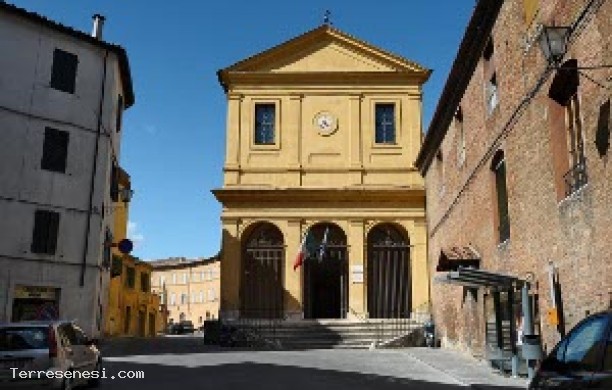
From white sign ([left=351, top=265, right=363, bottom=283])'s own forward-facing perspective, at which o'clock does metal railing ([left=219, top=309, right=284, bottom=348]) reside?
The metal railing is roughly at 2 o'clock from the white sign.

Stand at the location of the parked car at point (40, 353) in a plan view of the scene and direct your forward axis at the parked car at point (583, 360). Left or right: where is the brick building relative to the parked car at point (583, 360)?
left

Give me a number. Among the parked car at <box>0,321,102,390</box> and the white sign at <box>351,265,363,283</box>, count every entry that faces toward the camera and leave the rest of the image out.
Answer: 1

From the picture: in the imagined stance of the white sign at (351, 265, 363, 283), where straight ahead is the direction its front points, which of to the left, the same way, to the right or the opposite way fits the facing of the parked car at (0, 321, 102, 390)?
the opposite way

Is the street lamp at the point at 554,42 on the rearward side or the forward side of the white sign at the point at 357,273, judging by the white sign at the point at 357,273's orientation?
on the forward side

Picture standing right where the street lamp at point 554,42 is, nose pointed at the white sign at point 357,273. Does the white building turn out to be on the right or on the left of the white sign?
left

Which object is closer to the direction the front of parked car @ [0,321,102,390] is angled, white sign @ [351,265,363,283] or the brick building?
the white sign

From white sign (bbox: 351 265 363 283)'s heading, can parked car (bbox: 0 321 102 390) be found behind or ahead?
ahead

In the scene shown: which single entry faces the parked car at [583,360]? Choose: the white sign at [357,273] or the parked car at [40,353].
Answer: the white sign

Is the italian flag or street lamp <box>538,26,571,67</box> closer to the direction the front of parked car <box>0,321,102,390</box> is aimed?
the italian flag
